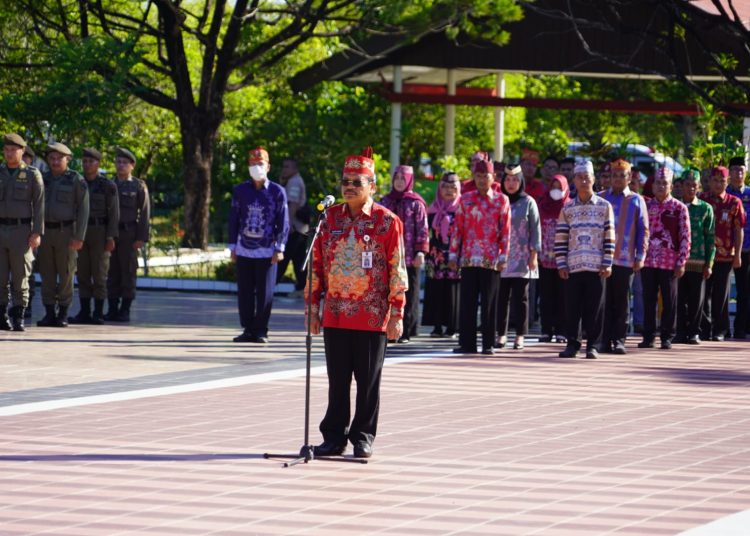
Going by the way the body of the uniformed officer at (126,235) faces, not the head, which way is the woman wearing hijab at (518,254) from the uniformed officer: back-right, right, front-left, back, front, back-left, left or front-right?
left

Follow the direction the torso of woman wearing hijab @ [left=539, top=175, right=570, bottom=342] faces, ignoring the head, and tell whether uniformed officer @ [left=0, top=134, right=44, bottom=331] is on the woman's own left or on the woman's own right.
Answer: on the woman's own right

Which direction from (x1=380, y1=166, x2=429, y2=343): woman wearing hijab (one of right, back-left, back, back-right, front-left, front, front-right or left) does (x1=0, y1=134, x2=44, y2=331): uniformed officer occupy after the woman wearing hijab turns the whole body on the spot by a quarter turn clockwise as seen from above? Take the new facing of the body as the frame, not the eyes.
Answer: front-left

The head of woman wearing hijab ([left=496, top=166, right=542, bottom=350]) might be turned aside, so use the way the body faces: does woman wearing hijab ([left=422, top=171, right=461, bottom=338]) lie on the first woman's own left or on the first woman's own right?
on the first woman's own right
